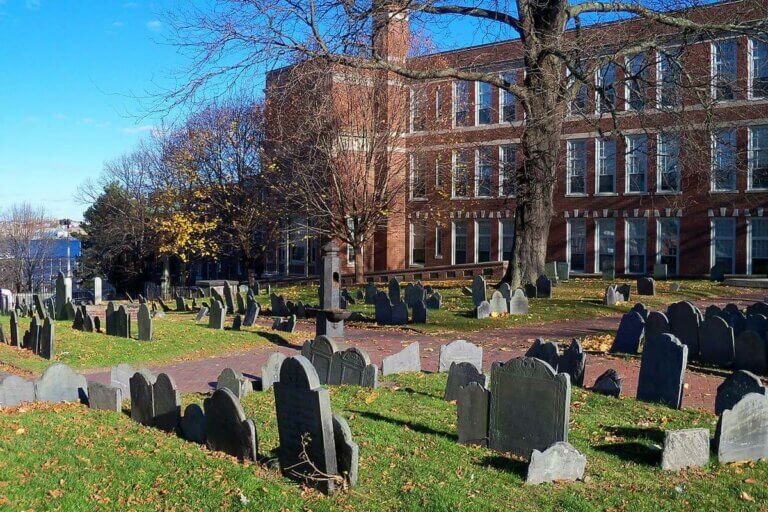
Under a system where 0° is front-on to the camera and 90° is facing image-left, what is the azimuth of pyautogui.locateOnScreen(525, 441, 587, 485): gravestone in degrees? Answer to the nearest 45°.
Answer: approximately 0°

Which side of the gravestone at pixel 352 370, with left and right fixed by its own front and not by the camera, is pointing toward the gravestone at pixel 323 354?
right

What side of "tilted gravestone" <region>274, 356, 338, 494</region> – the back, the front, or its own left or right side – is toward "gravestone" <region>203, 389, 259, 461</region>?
right

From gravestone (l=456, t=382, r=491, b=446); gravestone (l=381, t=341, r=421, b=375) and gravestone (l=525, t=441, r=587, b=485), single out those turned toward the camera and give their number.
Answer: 3

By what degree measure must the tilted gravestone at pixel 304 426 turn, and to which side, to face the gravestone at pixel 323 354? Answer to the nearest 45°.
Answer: approximately 135° to its right

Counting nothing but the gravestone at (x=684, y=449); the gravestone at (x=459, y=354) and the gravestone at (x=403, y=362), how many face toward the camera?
3

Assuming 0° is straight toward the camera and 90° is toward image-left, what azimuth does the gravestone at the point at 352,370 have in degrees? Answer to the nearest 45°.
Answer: approximately 45°

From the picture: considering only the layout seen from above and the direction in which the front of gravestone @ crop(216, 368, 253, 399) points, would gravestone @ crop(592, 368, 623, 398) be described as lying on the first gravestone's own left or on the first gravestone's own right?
on the first gravestone's own left

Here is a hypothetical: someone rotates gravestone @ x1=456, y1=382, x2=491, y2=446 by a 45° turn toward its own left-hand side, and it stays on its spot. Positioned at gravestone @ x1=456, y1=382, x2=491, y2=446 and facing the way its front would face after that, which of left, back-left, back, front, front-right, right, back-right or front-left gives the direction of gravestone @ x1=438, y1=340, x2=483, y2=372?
back-left

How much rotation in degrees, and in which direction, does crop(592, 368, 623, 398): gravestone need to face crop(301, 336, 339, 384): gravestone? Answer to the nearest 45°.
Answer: approximately 45° to its right

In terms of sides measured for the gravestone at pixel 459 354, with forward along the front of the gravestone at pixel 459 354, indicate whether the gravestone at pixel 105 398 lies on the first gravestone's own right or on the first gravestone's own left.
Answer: on the first gravestone's own right

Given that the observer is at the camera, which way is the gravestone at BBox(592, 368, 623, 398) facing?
facing the viewer and to the left of the viewer

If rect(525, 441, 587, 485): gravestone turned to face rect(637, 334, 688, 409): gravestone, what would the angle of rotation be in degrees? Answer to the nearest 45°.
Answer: approximately 180°

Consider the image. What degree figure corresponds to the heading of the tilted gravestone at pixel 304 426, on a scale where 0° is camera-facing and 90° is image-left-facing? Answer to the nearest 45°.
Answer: approximately 45°
